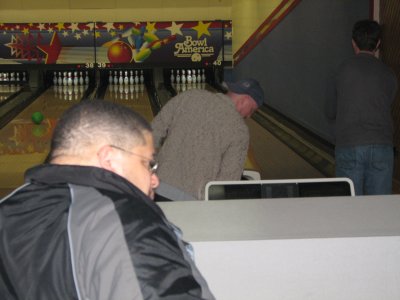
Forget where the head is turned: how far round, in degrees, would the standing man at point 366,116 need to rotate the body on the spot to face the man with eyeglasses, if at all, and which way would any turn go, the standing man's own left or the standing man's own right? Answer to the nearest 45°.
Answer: approximately 180°

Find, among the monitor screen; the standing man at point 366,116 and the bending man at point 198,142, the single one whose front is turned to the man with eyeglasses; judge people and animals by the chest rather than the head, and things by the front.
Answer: the monitor screen

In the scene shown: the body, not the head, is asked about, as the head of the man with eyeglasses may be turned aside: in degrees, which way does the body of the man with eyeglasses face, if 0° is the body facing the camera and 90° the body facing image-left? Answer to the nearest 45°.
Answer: approximately 225°

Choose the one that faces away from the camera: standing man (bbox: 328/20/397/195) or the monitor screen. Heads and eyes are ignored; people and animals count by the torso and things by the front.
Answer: the standing man

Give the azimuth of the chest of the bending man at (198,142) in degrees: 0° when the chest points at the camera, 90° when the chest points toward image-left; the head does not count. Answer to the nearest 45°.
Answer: approximately 225°

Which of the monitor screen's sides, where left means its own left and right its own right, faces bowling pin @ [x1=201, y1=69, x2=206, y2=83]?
back

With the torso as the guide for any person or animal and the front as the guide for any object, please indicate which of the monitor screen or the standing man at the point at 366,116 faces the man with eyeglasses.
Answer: the monitor screen

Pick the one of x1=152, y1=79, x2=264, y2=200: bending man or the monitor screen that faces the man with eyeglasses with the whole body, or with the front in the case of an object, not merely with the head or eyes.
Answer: the monitor screen

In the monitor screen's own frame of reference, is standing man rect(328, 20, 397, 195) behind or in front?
behind

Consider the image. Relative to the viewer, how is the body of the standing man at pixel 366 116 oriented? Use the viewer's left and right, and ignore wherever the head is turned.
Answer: facing away from the viewer

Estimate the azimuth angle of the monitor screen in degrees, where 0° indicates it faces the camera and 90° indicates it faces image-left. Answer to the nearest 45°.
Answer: approximately 0°

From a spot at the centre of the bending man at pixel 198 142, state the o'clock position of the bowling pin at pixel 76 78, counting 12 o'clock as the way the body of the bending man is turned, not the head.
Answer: The bowling pin is roughly at 10 o'clock from the bending man.

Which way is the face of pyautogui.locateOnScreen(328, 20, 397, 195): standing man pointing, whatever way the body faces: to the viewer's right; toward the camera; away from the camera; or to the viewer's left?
away from the camera

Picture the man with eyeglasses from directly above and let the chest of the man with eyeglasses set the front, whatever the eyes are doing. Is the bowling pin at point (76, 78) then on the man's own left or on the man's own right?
on the man's own left
